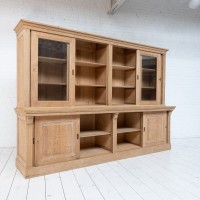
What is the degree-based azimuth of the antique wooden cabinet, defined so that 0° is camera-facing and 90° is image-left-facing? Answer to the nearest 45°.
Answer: approximately 315°
